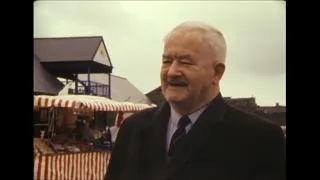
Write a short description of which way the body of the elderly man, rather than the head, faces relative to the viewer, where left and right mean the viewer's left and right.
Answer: facing the viewer and to the left of the viewer

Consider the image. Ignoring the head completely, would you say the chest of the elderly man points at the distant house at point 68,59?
no
